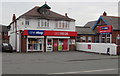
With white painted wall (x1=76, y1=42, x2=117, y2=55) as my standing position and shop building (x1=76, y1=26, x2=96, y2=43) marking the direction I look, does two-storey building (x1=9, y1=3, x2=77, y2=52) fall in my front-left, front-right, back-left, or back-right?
front-left

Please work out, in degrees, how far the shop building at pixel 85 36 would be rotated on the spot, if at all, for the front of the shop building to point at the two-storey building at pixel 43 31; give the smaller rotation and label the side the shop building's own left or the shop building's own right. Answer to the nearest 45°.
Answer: approximately 45° to the shop building's own right

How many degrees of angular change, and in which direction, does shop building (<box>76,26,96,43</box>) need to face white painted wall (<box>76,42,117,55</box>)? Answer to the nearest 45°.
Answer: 0° — it already faces it

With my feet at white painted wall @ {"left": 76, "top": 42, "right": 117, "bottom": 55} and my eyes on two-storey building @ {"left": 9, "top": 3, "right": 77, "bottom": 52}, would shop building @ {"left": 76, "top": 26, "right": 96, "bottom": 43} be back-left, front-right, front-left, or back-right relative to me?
front-right

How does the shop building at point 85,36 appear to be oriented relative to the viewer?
toward the camera

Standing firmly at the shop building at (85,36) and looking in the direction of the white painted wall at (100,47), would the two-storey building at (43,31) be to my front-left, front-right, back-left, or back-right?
front-right
